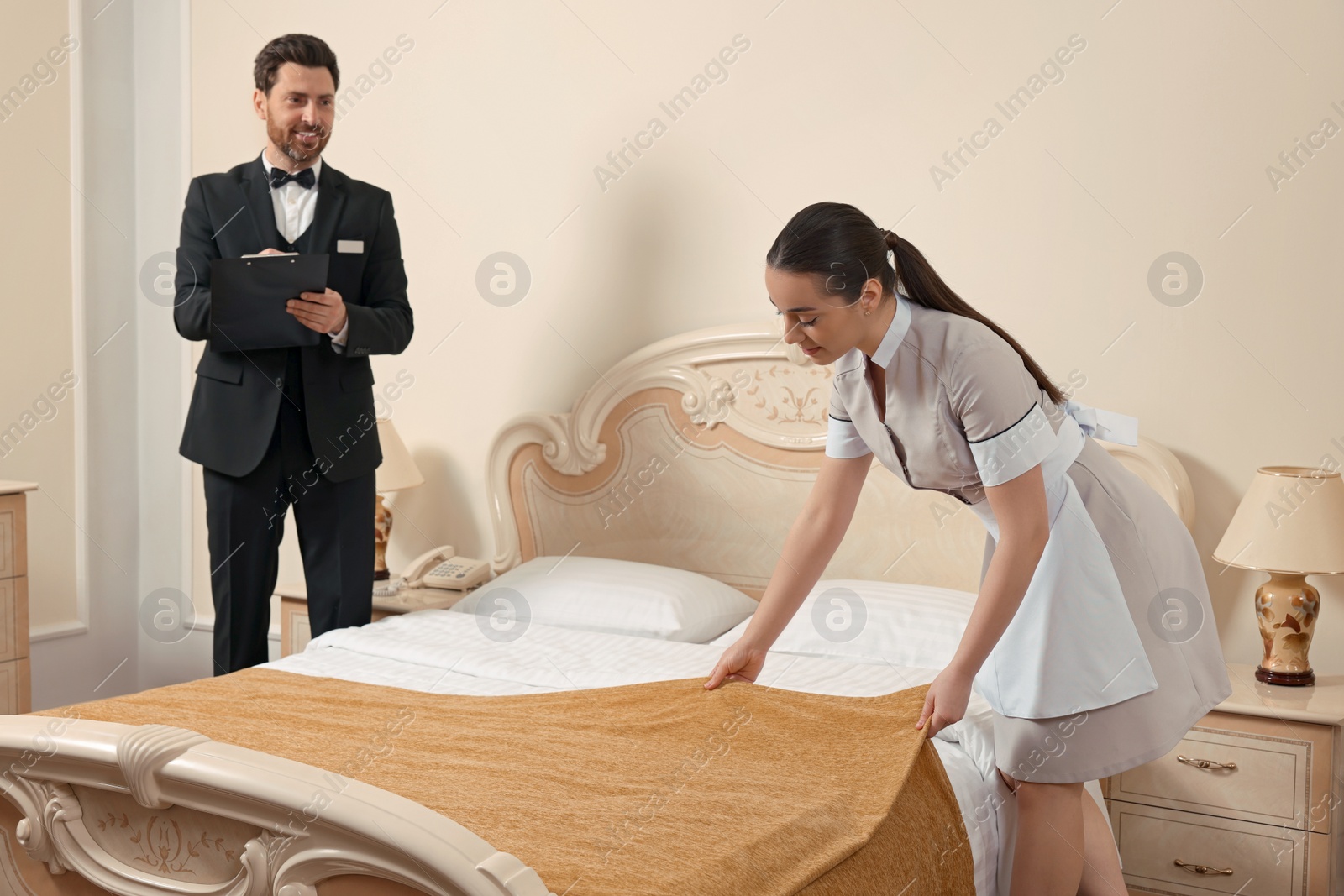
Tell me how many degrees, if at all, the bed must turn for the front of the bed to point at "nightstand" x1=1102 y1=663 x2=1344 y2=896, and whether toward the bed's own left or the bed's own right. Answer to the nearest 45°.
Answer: approximately 135° to the bed's own left

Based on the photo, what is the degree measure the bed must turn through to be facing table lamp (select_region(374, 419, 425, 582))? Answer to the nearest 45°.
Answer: approximately 135° to its right

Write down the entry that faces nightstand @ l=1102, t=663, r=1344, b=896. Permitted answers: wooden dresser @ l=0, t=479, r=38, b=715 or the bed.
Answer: the wooden dresser

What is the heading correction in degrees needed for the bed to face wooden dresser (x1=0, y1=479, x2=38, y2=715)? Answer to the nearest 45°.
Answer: approximately 90° to its right

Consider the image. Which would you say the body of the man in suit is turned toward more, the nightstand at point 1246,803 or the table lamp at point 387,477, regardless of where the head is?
the nightstand

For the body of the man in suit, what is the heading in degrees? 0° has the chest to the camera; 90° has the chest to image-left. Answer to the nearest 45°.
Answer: approximately 0°

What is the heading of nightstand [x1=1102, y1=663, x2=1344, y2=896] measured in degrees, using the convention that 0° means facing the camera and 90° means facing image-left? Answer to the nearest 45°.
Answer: approximately 45°
